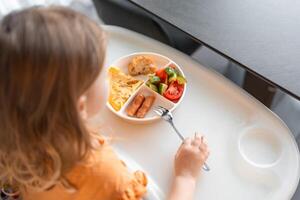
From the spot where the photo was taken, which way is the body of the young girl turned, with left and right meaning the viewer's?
facing away from the viewer and to the right of the viewer

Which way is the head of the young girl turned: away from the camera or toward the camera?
away from the camera
